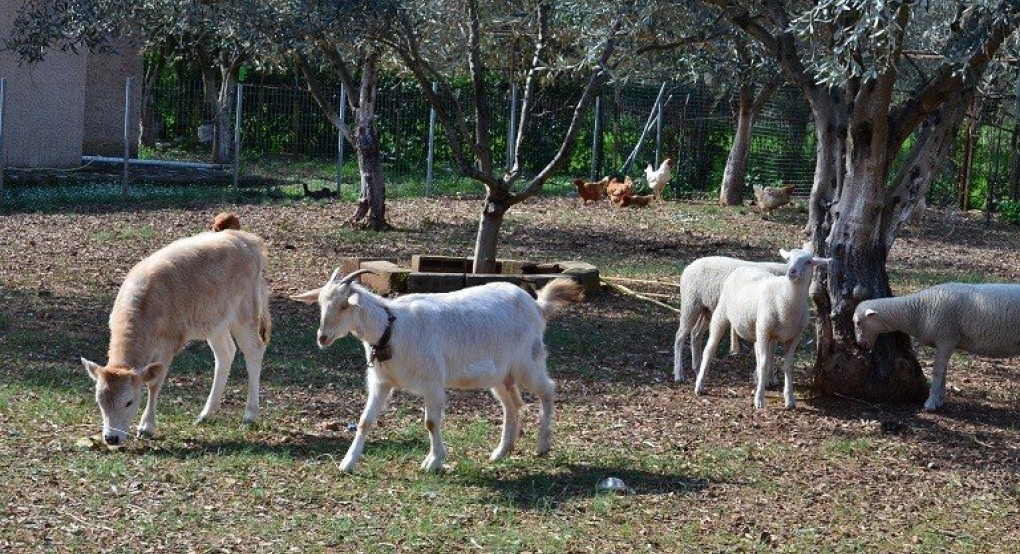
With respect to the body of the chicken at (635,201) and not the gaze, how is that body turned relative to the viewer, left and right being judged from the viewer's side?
facing to the left of the viewer

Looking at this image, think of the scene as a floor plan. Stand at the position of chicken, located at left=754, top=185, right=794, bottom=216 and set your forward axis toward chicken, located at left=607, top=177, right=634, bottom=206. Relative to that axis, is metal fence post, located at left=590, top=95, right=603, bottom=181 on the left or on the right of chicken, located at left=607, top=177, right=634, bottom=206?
right

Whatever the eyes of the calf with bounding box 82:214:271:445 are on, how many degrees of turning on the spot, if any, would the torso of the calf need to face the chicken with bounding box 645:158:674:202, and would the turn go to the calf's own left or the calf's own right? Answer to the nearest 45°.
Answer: approximately 180°

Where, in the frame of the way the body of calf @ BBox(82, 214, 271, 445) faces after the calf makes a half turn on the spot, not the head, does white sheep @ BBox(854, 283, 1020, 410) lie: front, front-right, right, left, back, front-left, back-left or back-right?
front-right

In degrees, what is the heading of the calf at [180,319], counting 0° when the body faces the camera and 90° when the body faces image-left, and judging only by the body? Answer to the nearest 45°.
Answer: approximately 45°

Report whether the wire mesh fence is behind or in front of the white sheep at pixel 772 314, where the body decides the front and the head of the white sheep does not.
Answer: behind

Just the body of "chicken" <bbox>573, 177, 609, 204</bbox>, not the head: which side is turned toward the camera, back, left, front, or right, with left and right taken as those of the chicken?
left

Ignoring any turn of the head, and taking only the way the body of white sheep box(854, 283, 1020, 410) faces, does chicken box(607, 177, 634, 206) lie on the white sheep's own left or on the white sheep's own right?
on the white sheep's own right

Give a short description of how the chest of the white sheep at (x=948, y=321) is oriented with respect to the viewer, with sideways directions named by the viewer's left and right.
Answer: facing to the left of the viewer

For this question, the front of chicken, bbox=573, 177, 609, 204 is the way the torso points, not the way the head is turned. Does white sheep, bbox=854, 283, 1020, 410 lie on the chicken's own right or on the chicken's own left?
on the chicken's own left
